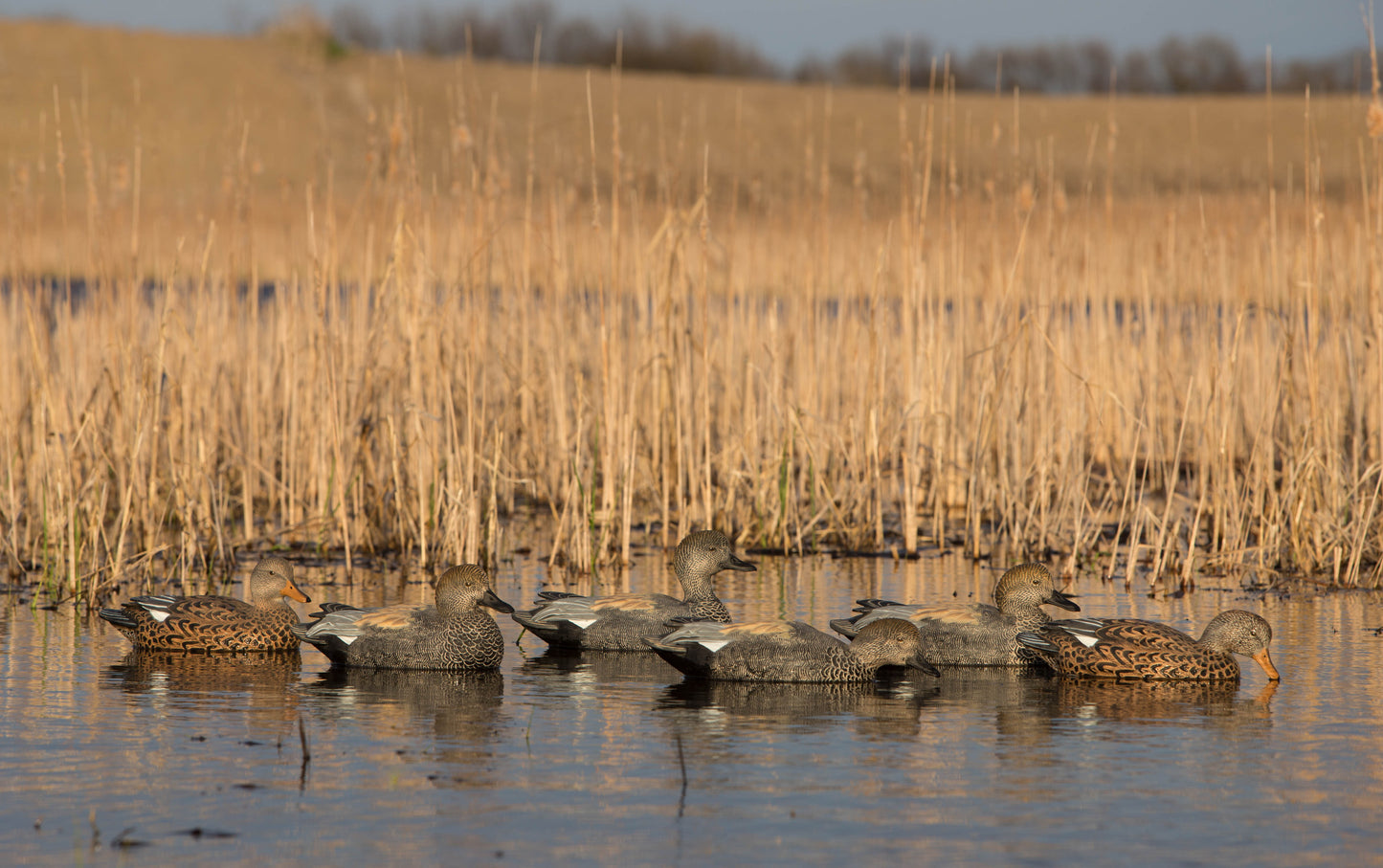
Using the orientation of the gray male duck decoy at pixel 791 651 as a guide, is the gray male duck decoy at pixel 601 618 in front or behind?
behind

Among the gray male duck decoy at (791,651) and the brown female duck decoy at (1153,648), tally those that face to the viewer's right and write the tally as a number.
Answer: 2

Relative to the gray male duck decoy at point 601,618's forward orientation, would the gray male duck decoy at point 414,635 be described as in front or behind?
behind

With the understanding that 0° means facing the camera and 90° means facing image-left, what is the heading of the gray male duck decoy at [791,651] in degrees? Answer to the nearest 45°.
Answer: approximately 270°

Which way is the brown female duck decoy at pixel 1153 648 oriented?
to the viewer's right

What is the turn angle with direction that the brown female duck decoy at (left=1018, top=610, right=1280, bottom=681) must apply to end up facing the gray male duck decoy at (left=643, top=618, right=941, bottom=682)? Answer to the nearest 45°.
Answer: approximately 180°

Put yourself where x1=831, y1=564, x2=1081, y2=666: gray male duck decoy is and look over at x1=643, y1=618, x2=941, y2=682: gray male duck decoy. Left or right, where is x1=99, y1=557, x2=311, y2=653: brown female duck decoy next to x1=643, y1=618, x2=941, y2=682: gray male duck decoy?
right

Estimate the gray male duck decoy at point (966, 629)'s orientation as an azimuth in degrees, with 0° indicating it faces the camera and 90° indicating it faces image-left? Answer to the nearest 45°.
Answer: approximately 270°

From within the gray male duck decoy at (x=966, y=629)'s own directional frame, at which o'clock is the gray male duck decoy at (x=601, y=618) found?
the gray male duck decoy at (x=601, y=618) is roughly at 6 o'clock from the gray male duck decoy at (x=966, y=629).

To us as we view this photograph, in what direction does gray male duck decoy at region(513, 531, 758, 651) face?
facing to the right of the viewer

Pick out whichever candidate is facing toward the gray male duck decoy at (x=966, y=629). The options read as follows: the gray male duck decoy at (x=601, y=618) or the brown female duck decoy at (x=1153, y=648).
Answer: the gray male duck decoy at (x=601, y=618)

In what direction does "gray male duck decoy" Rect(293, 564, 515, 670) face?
to the viewer's right

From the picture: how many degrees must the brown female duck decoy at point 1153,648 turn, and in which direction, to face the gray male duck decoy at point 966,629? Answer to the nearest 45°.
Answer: approximately 180°

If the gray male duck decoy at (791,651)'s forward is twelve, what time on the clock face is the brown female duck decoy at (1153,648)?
The brown female duck decoy is roughly at 12 o'clock from the gray male duck decoy.

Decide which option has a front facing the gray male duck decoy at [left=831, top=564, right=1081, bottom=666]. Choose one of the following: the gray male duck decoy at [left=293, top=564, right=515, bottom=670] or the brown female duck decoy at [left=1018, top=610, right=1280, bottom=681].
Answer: the gray male duck decoy at [left=293, top=564, right=515, bottom=670]
